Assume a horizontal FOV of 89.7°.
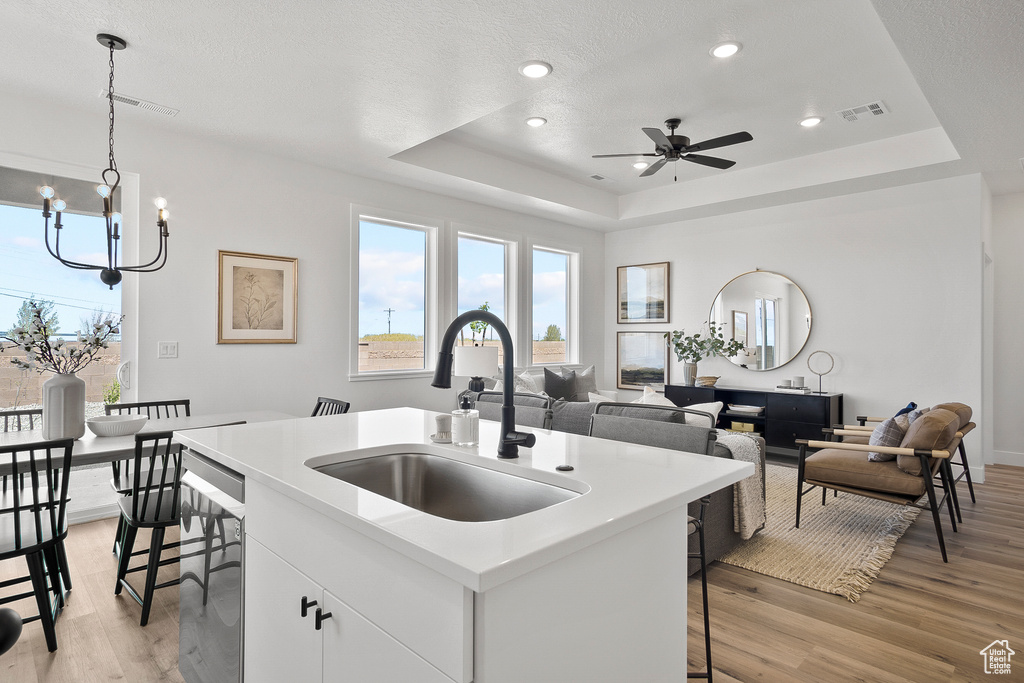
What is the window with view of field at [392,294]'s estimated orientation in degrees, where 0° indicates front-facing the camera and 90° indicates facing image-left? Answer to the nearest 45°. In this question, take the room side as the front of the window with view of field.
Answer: approximately 315°

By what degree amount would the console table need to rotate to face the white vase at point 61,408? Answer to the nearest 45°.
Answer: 0° — it already faces it

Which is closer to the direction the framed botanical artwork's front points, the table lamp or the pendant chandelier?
the pendant chandelier

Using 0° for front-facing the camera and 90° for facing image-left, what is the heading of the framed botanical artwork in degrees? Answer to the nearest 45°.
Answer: approximately 315°

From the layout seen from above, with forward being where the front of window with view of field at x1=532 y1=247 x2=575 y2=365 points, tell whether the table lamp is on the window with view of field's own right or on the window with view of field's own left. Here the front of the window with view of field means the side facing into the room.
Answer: on the window with view of field's own right

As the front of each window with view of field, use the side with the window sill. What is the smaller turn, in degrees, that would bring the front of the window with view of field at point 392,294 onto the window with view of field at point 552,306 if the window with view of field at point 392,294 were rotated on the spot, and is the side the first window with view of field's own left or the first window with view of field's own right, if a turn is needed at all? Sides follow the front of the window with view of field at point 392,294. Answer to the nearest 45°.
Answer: approximately 90° to the first window with view of field's own left

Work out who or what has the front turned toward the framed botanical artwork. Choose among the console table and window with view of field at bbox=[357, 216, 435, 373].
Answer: the console table

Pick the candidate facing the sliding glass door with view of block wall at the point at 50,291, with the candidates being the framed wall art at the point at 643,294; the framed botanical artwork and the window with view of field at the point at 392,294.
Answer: the framed wall art

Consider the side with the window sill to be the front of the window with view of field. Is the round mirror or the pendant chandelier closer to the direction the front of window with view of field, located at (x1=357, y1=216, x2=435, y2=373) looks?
the round mirror

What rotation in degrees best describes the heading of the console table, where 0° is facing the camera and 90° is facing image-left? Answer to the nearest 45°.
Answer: approximately 45°

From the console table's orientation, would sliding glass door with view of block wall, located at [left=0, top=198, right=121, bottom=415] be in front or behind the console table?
in front

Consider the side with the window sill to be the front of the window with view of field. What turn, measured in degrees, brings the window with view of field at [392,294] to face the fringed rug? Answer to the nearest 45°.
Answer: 0° — it already faces it

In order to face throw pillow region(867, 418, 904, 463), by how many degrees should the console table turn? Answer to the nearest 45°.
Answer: approximately 45° to its left

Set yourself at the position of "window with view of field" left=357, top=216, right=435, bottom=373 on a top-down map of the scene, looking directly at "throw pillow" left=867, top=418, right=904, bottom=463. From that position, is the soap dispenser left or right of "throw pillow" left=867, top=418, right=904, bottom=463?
right

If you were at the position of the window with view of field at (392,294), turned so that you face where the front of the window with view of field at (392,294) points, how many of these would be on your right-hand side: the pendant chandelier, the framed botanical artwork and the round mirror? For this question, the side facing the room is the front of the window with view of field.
2

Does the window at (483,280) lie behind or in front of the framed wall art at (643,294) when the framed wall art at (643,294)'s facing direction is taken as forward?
in front

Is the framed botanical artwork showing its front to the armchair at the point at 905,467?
no
